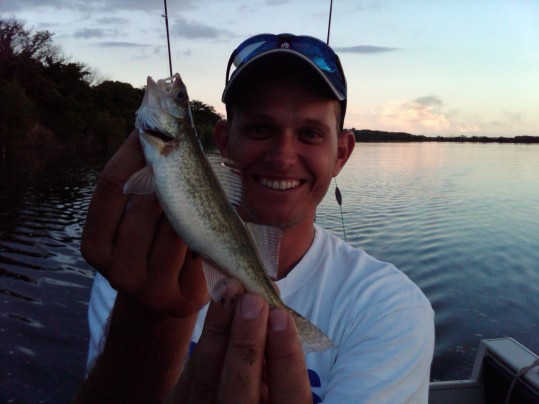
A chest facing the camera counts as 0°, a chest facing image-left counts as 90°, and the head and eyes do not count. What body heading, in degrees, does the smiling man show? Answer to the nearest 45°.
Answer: approximately 0°
